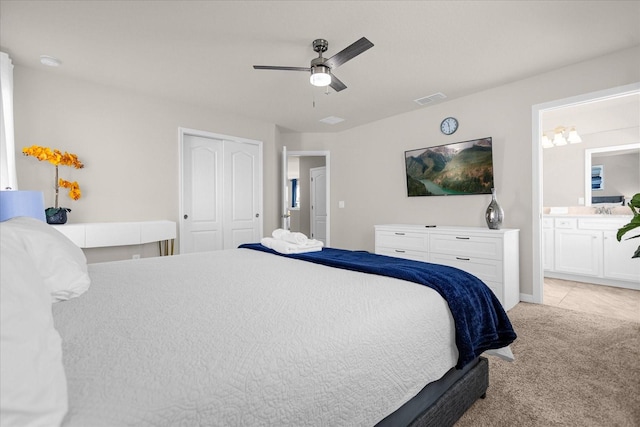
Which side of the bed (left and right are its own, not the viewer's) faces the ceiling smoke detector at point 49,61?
left

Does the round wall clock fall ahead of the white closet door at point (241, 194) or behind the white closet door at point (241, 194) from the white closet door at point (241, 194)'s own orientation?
ahead

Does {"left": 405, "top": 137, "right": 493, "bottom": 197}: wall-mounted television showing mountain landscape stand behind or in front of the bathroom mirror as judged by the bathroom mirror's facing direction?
in front

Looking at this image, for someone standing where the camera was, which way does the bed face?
facing away from the viewer and to the right of the viewer

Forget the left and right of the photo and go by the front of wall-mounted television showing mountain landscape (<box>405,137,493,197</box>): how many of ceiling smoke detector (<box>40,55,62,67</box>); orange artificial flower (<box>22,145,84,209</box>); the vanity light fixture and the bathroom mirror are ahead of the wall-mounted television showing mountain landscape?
2

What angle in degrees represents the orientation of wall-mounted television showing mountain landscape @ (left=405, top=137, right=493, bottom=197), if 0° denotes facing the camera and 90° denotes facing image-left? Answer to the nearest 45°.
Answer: approximately 45°

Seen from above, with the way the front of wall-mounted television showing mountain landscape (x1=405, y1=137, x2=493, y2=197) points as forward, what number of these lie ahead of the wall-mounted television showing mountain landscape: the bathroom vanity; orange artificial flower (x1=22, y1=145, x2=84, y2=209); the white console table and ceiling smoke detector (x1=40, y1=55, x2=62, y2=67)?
3

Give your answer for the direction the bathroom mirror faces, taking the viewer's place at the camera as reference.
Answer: facing the viewer and to the left of the viewer

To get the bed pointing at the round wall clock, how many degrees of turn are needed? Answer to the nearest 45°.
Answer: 0° — it already faces it

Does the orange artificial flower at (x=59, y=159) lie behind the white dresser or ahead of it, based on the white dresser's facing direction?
ahead

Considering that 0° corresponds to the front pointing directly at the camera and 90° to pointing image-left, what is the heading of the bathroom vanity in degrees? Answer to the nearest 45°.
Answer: approximately 45°

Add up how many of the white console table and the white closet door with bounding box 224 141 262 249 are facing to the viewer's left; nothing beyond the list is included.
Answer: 0

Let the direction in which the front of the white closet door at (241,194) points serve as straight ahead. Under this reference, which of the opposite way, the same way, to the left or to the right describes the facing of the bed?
to the left
